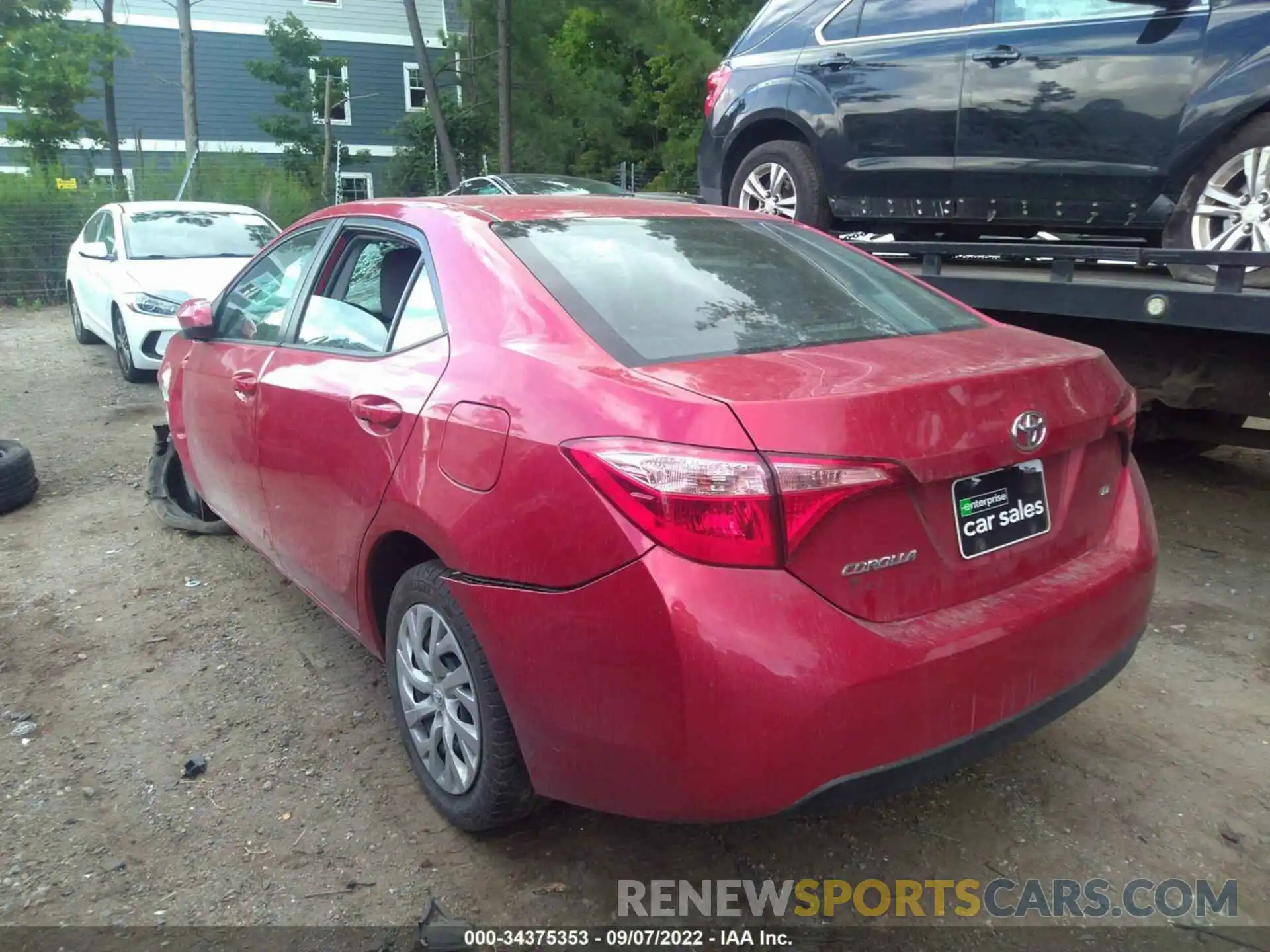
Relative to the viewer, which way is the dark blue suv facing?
to the viewer's right

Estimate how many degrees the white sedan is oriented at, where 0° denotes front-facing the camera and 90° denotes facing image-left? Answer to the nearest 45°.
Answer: approximately 315°

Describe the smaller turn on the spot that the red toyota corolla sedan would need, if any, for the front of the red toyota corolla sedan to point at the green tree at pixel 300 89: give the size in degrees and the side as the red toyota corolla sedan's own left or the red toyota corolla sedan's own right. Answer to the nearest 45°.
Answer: approximately 45° to the red toyota corolla sedan's own right

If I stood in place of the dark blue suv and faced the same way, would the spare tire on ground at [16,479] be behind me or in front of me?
behind

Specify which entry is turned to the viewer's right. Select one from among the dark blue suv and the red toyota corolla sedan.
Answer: the dark blue suv

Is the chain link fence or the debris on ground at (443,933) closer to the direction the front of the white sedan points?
the debris on ground

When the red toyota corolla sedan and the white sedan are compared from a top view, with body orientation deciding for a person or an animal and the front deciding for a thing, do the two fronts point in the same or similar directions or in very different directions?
very different directions

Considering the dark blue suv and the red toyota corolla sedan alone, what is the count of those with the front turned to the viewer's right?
1

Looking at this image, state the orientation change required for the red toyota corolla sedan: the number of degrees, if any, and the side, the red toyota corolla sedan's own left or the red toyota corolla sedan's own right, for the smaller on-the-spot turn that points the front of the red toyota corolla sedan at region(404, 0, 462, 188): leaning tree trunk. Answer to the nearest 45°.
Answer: approximately 45° to the red toyota corolla sedan's own right

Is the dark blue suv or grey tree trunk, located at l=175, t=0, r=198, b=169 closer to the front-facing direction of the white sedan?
the dark blue suv

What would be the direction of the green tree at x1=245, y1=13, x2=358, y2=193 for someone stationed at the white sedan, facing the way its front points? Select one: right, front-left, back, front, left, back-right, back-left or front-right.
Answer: back-left

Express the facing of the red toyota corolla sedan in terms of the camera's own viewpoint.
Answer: facing away from the viewer and to the left of the viewer
